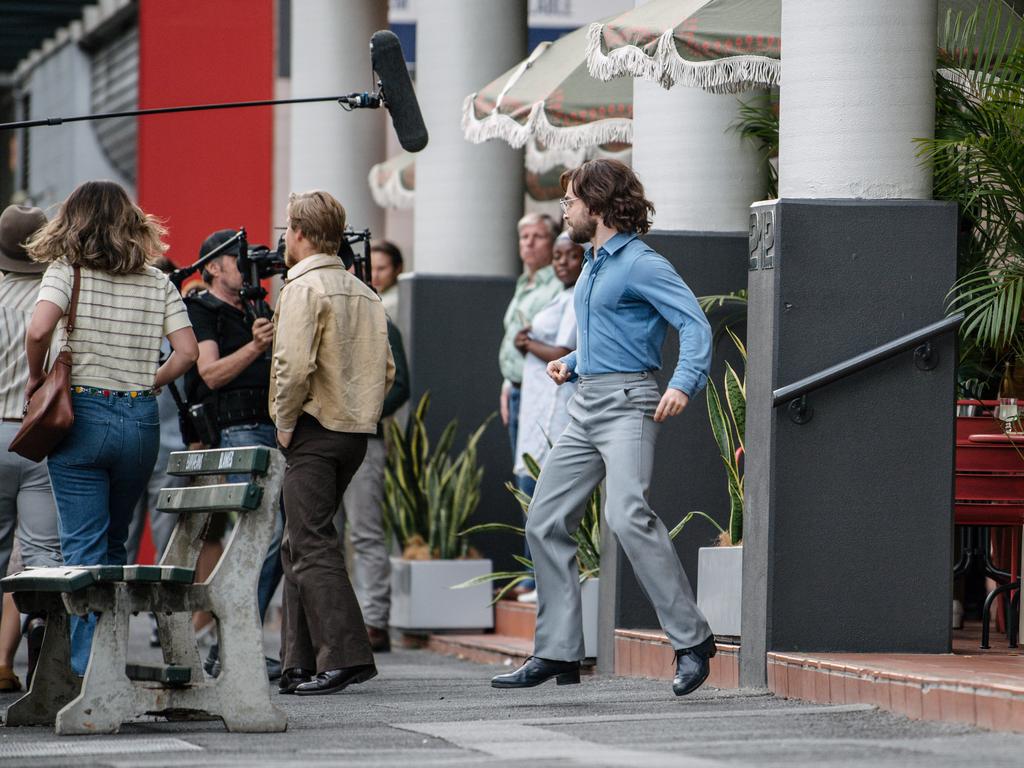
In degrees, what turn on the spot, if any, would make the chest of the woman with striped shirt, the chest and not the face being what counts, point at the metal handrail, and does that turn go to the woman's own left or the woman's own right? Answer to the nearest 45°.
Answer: approximately 90° to the woman's own right

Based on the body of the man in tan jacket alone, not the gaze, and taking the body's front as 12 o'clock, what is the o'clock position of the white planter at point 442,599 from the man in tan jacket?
The white planter is roughly at 2 o'clock from the man in tan jacket.

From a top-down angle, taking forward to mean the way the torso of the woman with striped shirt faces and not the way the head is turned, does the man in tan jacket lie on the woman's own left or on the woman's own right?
on the woman's own right

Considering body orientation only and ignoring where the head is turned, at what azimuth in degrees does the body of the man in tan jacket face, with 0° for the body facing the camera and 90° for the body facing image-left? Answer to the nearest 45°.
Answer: approximately 135°

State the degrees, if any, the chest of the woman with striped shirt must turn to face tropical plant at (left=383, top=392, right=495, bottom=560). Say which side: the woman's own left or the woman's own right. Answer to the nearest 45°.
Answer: approximately 45° to the woman's own right

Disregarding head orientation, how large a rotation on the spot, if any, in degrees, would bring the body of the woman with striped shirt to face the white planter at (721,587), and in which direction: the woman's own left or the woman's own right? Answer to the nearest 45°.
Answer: approximately 90° to the woman's own right

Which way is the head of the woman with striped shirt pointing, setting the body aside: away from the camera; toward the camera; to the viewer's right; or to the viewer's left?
away from the camera

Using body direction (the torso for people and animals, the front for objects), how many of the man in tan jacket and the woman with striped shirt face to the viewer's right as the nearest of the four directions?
0

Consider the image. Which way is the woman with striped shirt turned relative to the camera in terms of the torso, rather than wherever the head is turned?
away from the camera

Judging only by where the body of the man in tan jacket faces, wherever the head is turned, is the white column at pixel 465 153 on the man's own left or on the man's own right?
on the man's own right

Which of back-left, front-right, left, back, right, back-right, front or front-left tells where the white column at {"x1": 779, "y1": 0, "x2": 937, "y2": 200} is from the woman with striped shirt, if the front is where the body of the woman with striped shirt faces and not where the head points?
right
